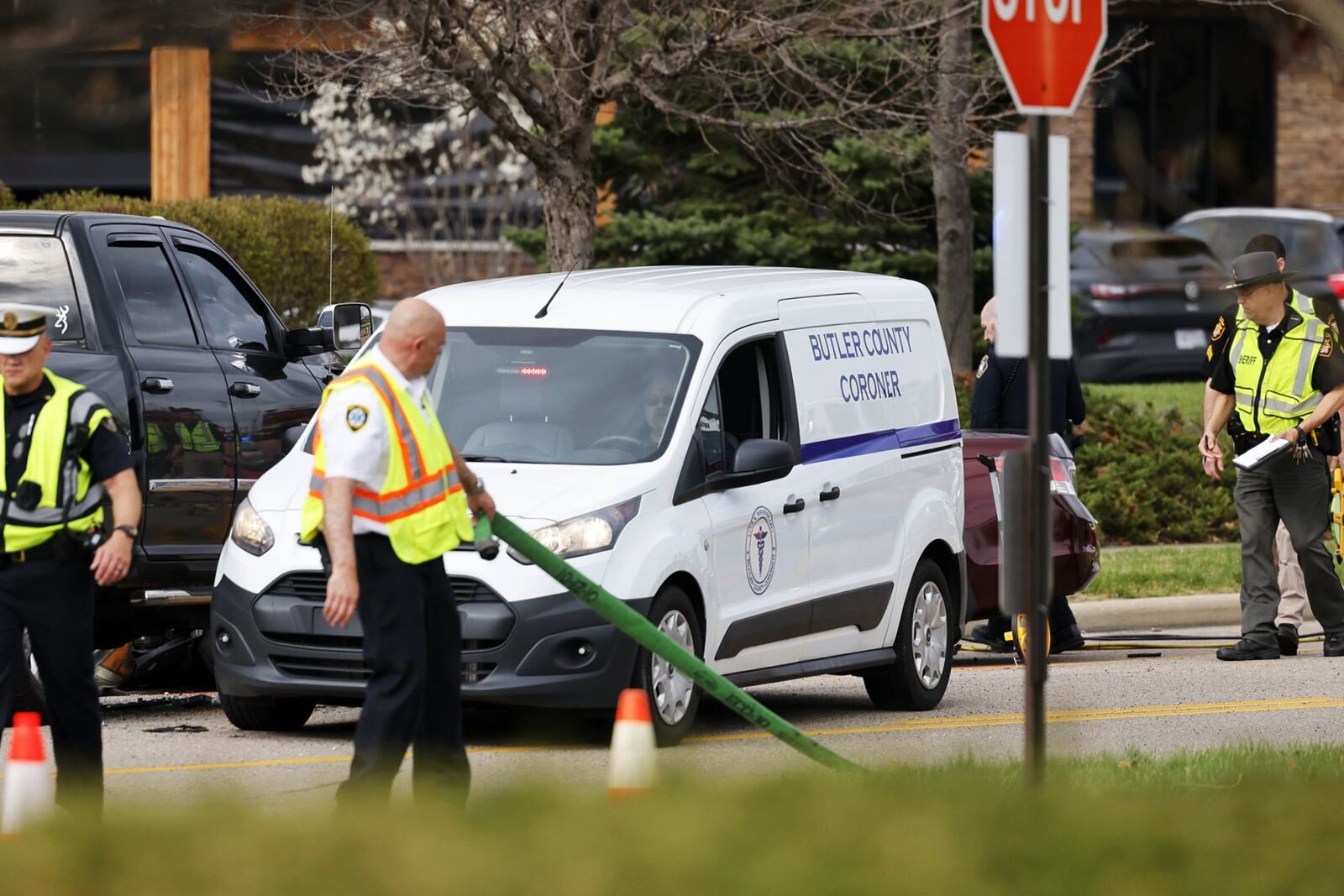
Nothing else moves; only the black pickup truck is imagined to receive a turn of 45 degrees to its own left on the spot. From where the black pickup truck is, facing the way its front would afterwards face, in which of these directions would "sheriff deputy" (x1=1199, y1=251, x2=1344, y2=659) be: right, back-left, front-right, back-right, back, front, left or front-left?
right

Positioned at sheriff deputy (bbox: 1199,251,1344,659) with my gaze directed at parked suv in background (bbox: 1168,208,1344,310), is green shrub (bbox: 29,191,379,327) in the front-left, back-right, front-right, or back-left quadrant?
front-left

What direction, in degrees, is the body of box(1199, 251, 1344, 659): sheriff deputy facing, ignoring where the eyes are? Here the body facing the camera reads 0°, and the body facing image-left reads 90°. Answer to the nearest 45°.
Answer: approximately 45°

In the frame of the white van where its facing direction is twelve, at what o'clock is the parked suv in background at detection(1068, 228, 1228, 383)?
The parked suv in background is roughly at 5 o'clock from the white van.

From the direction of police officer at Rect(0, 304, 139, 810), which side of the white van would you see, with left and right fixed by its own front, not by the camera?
front

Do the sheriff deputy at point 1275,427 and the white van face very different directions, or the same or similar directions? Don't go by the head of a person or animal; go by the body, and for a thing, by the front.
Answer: same or similar directions

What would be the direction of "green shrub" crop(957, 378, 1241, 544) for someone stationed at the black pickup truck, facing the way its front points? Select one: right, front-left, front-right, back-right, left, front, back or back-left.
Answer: front

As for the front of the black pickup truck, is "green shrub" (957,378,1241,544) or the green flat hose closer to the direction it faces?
the green shrub

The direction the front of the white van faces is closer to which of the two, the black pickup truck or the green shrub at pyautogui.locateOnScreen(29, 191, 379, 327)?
the black pickup truck

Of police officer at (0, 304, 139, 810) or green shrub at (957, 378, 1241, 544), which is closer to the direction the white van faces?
the police officer

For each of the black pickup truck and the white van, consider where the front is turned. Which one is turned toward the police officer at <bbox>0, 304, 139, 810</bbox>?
the white van

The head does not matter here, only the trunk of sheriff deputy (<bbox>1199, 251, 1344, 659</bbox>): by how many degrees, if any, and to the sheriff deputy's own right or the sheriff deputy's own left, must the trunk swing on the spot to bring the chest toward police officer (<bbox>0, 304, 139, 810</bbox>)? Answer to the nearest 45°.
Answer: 0° — they already face them

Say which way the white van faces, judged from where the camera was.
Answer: facing the viewer and to the left of the viewer
